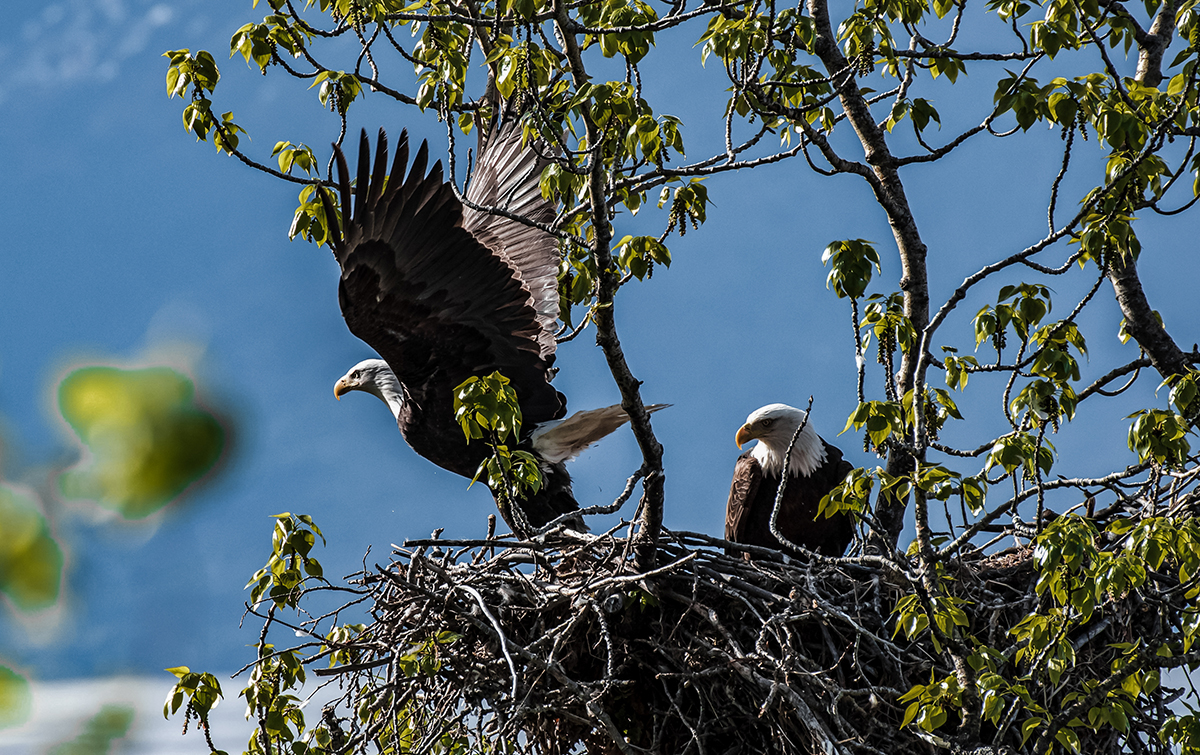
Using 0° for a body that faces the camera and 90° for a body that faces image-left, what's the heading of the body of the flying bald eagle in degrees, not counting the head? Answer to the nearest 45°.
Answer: approximately 90°

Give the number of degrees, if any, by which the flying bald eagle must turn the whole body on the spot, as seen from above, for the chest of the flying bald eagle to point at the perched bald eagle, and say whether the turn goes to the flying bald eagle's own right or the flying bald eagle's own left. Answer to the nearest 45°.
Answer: approximately 180°
